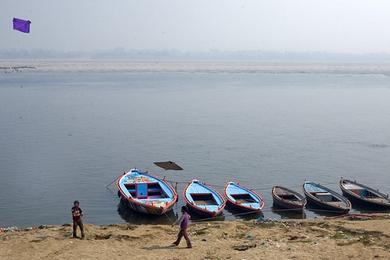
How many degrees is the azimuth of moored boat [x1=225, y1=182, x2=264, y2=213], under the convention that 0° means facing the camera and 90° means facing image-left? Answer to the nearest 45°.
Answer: approximately 135°

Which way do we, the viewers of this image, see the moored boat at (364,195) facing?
facing away from the viewer and to the left of the viewer

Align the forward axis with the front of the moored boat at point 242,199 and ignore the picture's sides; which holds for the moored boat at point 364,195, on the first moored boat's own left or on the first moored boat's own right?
on the first moored boat's own right

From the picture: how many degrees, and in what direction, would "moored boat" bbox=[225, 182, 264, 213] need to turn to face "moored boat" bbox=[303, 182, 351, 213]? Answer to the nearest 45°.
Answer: approximately 135° to its right
